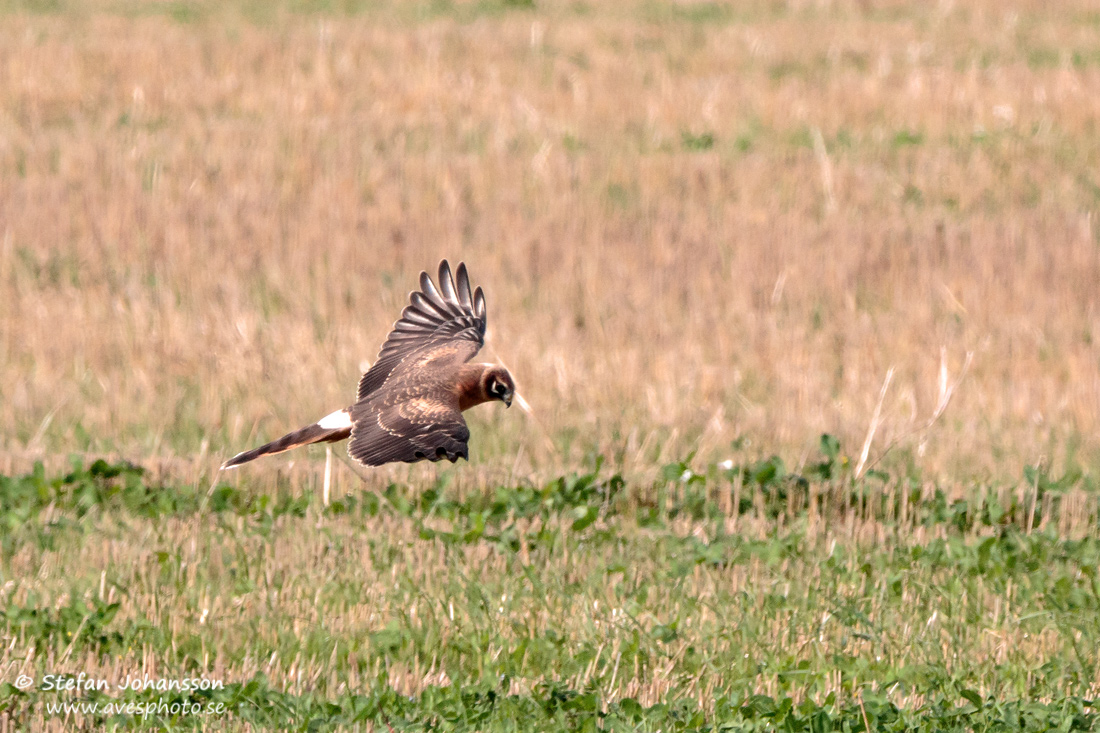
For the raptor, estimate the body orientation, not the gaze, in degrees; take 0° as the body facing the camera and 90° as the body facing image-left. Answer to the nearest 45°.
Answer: approximately 270°
